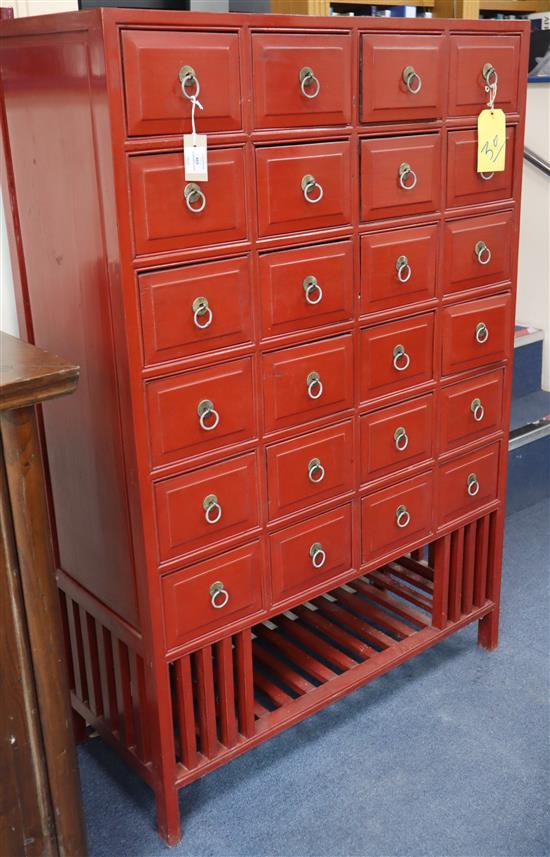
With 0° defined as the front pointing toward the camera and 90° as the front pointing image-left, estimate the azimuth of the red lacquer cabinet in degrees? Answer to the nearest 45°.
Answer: approximately 315°
